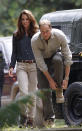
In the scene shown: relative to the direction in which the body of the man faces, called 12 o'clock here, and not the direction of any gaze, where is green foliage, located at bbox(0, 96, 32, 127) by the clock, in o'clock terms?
The green foliage is roughly at 12 o'clock from the man.

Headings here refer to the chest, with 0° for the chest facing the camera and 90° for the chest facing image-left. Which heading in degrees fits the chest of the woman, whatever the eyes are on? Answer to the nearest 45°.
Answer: approximately 0°

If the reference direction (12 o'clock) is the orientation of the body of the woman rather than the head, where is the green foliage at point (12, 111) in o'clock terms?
The green foliage is roughly at 12 o'clock from the woman.

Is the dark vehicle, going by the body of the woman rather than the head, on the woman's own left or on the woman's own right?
on the woman's own left
